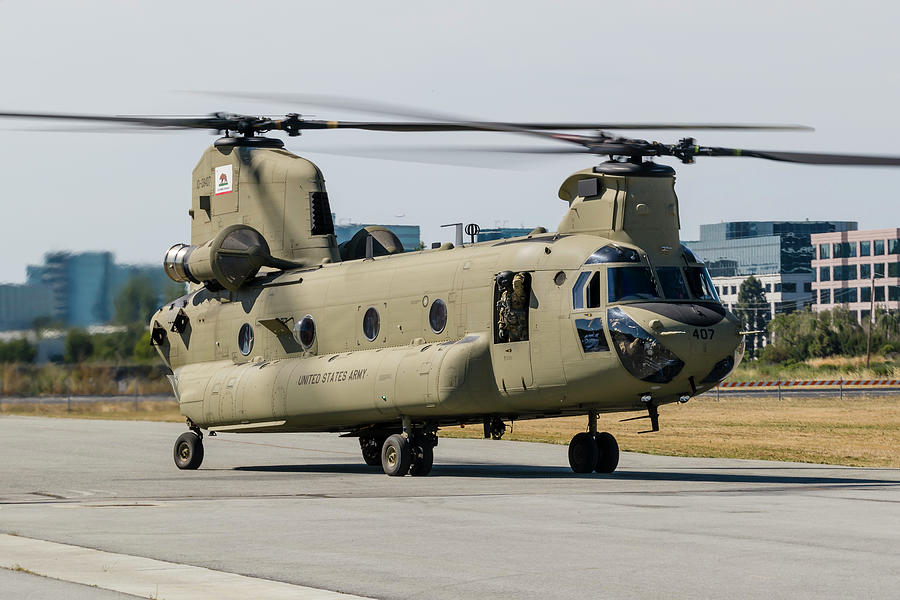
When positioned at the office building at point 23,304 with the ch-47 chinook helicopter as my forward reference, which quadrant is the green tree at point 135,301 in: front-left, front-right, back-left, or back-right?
front-left

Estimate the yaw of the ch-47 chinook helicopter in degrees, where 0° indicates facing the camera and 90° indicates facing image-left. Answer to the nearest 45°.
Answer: approximately 315°

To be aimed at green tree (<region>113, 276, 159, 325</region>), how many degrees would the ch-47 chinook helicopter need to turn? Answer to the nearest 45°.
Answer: approximately 180°

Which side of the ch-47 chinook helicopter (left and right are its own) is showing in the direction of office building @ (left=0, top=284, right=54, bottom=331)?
back

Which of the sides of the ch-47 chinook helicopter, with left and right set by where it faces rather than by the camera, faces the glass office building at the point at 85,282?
back
